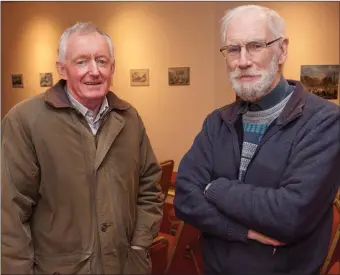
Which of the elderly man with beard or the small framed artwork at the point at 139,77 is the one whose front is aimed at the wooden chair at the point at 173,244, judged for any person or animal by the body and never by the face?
the small framed artwork

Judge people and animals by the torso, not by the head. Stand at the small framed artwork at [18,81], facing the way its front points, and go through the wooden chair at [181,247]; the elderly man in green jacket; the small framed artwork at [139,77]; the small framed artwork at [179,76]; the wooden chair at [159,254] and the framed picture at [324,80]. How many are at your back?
0

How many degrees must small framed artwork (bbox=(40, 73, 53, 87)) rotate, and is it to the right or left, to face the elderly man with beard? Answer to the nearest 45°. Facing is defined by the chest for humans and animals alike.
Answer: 0° — it already faces them

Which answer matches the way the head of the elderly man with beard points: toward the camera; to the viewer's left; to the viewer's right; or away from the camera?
toward the camera

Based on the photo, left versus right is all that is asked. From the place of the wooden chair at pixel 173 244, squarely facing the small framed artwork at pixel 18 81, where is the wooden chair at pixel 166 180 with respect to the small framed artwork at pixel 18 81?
right

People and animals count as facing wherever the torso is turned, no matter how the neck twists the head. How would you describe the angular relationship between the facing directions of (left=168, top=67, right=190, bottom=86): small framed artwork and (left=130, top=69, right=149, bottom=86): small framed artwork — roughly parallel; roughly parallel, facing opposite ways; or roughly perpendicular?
roughly parallel

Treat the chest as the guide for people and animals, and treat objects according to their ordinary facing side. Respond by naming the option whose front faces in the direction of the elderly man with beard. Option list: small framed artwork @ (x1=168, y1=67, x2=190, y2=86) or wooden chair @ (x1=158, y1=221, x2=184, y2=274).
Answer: the small framed artwork

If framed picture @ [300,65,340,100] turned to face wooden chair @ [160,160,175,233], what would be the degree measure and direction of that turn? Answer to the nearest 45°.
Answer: approximately 45° to its right

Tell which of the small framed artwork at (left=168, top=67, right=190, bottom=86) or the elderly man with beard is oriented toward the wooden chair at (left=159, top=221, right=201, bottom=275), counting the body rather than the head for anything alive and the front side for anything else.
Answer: the small framed artwork

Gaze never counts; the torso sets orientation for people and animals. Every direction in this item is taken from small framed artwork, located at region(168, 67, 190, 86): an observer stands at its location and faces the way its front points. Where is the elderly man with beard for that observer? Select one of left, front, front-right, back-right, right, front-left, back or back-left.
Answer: front

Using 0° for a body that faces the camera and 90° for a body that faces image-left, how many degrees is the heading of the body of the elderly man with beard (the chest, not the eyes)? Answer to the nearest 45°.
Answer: approximately 45°

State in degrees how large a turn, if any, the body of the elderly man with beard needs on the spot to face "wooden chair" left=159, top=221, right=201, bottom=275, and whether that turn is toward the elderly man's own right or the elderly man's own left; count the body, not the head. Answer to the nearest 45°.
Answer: approximately 90° to the elderly man's own right

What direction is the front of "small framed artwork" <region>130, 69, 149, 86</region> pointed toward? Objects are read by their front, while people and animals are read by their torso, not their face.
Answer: toward the camera

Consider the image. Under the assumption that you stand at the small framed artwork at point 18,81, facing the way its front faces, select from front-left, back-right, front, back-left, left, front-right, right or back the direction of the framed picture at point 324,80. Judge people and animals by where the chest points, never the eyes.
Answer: front-left

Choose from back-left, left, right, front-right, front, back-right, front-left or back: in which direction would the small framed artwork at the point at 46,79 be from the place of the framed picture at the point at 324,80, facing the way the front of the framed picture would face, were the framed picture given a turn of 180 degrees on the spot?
left

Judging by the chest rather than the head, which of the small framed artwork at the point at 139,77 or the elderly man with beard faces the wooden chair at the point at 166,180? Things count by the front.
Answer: the small framed artwork

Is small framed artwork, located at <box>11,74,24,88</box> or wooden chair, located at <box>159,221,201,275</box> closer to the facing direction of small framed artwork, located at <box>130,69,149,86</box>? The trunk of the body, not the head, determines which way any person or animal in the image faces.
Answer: the wooden chair
